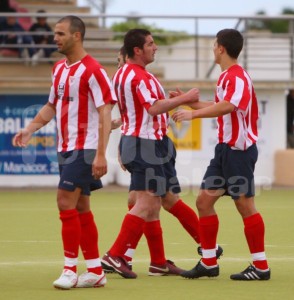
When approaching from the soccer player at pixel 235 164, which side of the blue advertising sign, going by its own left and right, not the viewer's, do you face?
front

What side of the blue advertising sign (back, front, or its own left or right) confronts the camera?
front

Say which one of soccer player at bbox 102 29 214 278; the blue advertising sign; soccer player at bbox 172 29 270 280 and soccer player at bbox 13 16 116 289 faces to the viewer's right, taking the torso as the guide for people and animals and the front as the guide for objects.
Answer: soccer player at bbox 102 29 214 278

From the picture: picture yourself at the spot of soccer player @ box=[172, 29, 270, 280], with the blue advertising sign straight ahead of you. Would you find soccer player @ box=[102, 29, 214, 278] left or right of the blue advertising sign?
left

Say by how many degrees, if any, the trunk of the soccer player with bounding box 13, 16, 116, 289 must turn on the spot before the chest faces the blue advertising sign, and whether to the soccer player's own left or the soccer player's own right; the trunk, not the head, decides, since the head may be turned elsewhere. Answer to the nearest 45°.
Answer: approximately 135° to the soccer player's own right

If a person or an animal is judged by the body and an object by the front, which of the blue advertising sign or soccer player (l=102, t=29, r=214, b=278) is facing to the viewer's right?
the soccer player

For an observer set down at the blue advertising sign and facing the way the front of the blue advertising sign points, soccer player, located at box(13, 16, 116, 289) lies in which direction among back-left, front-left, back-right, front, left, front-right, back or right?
front

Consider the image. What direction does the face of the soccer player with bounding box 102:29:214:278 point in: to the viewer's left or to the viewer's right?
to the viewer's right

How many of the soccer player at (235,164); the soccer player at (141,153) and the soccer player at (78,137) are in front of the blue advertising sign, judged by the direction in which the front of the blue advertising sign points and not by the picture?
3

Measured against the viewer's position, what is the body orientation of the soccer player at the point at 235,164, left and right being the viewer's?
facing to the left of the viewer

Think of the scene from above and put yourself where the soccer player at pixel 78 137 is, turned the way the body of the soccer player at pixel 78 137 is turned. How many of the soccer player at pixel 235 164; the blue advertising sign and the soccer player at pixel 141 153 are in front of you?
0

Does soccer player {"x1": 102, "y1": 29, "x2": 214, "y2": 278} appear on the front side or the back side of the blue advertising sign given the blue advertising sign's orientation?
on the front side

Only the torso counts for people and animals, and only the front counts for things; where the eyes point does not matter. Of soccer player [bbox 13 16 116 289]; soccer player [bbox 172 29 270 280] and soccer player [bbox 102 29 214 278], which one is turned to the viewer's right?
soccer player [bbox 102 29 214 278]

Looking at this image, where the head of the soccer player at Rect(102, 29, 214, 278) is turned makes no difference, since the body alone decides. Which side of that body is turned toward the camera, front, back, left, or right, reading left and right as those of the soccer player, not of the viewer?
right

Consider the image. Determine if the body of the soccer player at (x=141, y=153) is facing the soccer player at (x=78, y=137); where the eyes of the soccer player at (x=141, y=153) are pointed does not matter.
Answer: no

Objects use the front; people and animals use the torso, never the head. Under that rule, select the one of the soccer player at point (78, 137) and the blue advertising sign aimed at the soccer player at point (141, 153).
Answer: the blue advertising sign
